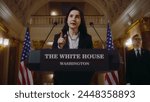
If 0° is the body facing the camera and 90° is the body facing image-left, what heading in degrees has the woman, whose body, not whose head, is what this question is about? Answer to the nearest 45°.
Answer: approximately 0°

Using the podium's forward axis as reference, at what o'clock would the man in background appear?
The man in background is roughly at 7 o'clock from the podium.

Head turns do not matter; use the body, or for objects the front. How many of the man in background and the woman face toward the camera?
2
